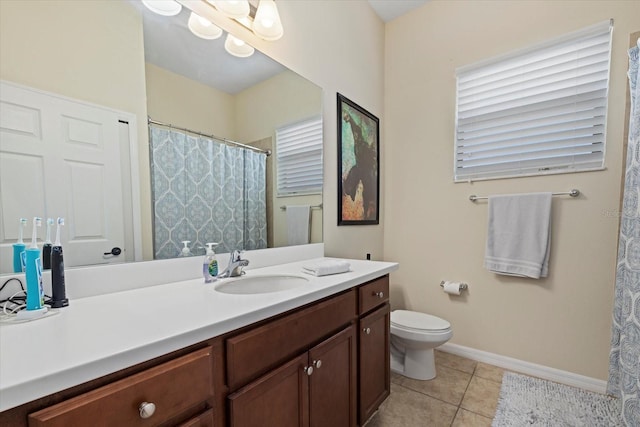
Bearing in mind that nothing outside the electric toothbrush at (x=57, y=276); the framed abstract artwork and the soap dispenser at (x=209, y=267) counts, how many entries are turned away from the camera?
0

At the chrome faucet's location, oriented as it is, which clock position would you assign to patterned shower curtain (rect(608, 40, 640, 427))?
The patterned shower curtain is roughly at 11 o'clock from the chrome faucet.

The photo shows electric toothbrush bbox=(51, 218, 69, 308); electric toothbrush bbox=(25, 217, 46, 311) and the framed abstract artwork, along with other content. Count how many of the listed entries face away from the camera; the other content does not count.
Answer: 0

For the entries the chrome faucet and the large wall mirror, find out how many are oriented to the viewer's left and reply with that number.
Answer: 0

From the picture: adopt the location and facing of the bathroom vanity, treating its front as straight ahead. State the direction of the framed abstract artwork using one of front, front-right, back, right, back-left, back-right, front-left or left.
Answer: left

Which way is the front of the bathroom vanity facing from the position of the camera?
facing the viewer and to the right of the viewer

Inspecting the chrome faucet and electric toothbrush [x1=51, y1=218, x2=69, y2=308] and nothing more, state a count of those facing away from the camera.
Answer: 0

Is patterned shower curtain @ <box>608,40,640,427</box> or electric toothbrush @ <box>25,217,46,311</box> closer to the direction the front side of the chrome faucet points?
the patterned shower curtain

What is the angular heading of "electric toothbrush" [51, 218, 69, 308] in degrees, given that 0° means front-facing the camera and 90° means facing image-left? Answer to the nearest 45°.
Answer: approximately 315°

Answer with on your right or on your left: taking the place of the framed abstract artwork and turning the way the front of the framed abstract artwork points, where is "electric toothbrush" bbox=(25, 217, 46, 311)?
on your right

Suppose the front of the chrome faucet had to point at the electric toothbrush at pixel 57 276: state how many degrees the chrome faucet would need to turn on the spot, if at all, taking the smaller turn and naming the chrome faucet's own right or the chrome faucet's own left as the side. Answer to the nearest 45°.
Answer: approximately 90° to the chrome faucet's own right

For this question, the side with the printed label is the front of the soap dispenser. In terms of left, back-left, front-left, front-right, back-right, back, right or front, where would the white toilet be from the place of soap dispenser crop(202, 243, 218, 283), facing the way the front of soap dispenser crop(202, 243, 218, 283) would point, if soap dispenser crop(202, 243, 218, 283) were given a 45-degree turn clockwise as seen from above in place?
left

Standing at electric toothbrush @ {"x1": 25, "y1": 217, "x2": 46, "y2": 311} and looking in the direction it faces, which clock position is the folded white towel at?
The folded white towel is roughly at 11 o'clock from the electric toothbrush.
